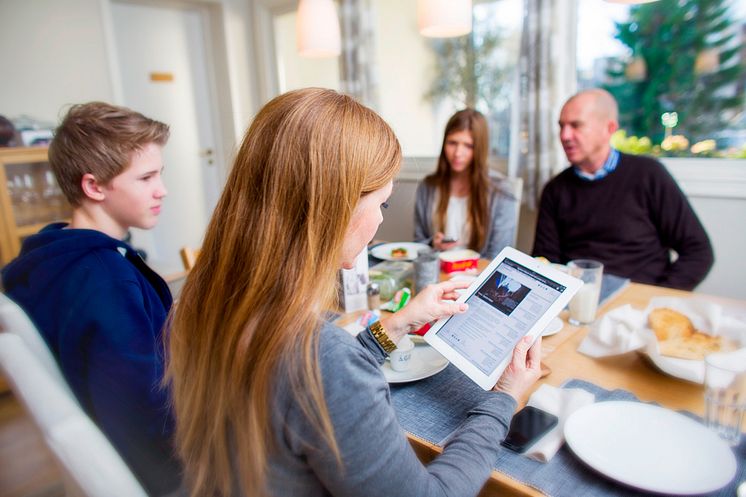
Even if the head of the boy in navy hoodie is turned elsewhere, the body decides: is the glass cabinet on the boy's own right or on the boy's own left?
on the boy's own left

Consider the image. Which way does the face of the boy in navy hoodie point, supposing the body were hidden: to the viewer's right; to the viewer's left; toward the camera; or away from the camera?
to the viewer's right

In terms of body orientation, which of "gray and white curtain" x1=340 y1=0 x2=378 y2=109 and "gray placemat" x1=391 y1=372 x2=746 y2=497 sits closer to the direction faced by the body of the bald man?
the gray placemat

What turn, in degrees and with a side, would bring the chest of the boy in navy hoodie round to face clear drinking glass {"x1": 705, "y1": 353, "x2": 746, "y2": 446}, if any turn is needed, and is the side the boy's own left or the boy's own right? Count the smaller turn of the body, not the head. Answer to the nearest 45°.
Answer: approximately 45° to the boy's own right

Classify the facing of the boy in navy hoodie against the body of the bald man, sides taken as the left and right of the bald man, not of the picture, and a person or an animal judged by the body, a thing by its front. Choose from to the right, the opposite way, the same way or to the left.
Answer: the opposite way

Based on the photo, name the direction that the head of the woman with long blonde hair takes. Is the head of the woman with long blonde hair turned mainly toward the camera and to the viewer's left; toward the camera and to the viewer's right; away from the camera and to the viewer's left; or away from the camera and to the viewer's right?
away from the camera and to the viewer's right

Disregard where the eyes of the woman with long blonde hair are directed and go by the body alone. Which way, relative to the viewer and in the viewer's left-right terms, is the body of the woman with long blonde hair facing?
facing away from the viewer and to the right of the viewer

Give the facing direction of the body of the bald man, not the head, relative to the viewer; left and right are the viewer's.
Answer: facing the viewer and to the left of the viewer

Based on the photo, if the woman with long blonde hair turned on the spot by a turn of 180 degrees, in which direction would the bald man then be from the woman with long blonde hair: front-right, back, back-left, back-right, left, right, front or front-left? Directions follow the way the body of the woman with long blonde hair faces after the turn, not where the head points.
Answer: back

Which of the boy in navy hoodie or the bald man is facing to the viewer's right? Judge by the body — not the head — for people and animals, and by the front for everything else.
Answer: the boy in navy hoodie

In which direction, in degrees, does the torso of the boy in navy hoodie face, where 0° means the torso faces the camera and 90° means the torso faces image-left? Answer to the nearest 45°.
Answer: approximately 270°

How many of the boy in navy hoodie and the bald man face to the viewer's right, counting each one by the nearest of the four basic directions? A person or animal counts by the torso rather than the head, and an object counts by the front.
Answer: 1

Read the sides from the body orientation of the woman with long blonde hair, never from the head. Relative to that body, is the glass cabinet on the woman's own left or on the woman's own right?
on the woman's own left

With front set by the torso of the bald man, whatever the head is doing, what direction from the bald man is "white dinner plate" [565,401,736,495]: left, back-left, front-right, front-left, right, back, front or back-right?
front-left

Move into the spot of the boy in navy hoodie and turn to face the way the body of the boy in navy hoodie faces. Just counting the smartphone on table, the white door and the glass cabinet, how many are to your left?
2
